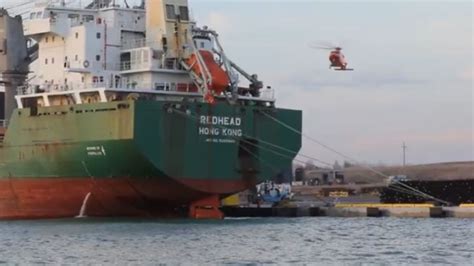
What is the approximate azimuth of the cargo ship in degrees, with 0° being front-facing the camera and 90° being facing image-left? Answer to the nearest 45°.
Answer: approximately 135°

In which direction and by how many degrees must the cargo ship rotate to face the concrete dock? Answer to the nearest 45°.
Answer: approximately 135° to its right
